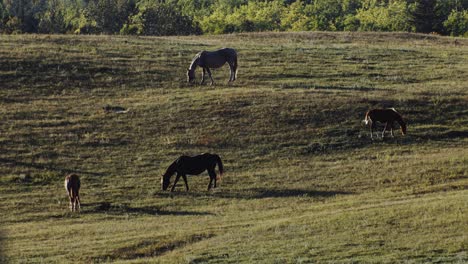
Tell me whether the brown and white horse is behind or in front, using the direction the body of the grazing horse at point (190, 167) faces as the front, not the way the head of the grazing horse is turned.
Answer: behind

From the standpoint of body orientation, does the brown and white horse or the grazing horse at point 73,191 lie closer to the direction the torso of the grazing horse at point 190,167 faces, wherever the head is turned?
the grazing horse

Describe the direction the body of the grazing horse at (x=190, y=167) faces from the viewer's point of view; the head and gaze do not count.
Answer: to the viewer's left

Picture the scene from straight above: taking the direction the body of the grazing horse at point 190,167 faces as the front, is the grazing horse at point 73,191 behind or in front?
in front
